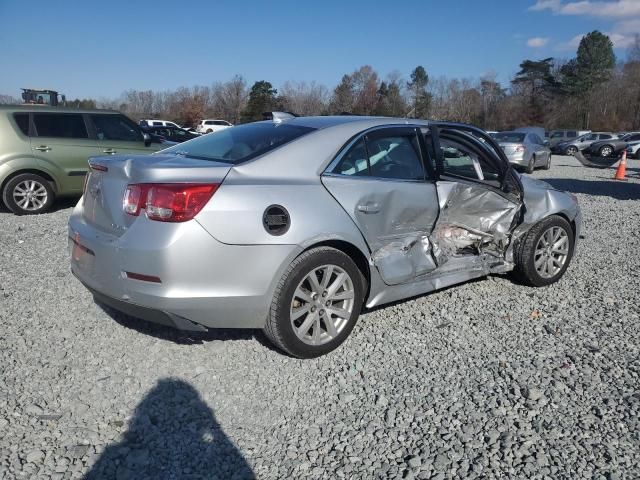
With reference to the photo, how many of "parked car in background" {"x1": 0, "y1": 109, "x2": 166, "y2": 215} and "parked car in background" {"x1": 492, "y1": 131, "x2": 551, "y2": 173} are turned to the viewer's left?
0

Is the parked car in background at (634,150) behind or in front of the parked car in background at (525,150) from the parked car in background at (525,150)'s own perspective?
in front

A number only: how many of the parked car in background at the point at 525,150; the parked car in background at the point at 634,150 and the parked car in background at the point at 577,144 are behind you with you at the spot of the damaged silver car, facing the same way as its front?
0

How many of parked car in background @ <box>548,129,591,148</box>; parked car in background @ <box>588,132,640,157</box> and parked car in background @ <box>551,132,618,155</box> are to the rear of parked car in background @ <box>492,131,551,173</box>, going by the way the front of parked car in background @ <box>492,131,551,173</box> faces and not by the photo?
0

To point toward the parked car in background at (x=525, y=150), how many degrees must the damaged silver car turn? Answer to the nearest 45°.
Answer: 0° — it already faces it

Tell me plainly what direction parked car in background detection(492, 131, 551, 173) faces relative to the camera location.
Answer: facing away from the viewer and to the right of the viewer

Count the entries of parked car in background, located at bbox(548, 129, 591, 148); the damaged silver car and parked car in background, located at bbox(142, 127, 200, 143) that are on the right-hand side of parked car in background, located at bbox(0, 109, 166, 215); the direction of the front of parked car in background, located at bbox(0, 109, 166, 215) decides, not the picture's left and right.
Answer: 1

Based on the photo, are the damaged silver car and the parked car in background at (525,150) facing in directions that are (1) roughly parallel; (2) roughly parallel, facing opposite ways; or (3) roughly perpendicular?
roughly parallel

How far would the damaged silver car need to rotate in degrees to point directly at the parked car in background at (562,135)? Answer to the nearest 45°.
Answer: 0° — it already faces it

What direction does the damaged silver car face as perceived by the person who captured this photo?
facing away from the viewer and to the right of the viewer

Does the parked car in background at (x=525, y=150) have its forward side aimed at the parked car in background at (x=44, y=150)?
no

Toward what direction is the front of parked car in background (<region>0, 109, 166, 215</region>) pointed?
to the viewer's right

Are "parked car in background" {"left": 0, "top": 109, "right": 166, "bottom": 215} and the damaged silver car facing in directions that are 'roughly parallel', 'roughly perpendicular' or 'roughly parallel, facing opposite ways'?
roughly parallel
